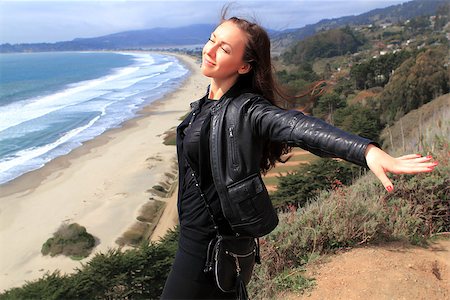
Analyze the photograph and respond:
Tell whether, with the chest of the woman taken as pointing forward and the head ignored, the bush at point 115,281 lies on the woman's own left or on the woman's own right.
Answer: on the woman's own right

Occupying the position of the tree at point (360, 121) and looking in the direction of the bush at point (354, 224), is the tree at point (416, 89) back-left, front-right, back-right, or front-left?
back-left

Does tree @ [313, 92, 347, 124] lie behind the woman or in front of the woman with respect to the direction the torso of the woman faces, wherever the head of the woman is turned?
behind

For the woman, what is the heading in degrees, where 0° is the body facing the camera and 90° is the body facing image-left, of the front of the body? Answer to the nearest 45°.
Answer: approximately 45°

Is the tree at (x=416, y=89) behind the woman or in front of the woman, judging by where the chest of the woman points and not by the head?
behind

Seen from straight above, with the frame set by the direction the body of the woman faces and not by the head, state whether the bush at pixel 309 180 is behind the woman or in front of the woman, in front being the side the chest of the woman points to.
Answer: behind

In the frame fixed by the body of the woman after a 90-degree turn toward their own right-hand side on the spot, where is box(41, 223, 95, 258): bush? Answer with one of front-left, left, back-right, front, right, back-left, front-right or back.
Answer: front

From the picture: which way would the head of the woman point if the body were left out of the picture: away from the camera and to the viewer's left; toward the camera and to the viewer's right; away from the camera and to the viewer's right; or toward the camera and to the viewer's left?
toward the camera and to the viewer's left
